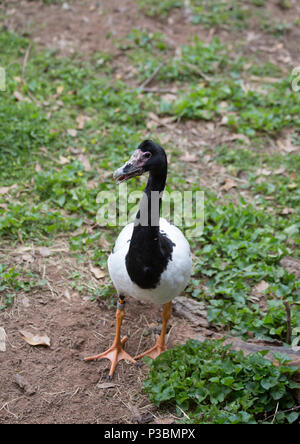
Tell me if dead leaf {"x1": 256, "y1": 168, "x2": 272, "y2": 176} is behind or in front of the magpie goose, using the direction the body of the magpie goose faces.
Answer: behind

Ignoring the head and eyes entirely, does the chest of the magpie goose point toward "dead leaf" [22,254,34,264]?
no

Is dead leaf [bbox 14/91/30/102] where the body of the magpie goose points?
no

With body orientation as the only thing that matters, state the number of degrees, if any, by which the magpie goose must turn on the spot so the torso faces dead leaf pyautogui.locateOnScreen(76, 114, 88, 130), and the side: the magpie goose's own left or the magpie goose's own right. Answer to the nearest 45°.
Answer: approximately 180°

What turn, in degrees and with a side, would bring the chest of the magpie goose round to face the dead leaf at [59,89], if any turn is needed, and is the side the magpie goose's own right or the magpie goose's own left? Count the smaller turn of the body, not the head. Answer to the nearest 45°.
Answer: approximately 180°

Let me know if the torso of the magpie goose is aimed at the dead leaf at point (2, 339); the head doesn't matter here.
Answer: no

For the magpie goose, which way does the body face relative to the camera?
toward the camera

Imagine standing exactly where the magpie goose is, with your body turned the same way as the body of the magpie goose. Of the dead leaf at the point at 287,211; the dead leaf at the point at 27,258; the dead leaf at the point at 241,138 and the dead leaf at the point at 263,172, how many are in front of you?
0

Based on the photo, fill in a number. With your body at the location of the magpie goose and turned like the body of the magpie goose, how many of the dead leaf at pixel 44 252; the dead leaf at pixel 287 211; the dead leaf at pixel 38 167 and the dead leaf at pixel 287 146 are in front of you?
0

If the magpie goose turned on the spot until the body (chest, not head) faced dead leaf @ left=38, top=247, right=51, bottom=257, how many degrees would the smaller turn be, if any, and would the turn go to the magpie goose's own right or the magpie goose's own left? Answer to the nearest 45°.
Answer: approximately 135° to the magpie goose's own right

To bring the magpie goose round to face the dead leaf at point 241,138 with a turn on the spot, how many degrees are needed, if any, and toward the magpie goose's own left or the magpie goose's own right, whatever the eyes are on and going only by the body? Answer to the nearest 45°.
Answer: approximately 180°

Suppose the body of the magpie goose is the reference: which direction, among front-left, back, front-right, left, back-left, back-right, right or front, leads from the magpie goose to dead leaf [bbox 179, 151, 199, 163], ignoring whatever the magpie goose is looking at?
back

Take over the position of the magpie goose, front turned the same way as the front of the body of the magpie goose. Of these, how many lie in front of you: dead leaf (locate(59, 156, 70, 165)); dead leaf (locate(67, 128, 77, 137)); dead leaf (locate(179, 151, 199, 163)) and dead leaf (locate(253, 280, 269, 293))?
0
